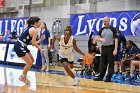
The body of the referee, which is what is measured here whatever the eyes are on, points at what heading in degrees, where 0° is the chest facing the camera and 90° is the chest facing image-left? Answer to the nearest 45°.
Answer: approximately 45°
